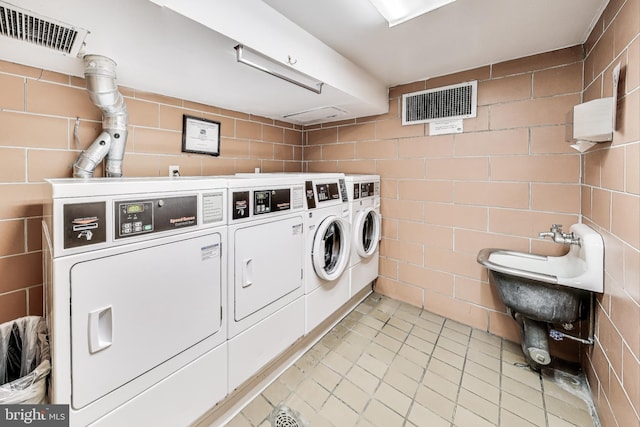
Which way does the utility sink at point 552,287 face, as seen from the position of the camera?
facing to the left of the viewer

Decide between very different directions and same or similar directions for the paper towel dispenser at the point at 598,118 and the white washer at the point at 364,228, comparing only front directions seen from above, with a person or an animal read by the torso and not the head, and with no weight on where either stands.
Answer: very different directions

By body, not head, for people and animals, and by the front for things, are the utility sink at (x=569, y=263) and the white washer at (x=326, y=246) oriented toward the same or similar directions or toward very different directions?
very different directions

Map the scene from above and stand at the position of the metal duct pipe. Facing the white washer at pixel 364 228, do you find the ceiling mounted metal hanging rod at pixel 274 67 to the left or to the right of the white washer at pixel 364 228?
right

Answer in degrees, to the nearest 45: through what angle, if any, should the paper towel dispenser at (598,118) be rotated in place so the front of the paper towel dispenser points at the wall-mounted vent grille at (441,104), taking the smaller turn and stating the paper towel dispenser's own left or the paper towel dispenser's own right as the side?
approximately 45° to the paper towel dispenser's own right

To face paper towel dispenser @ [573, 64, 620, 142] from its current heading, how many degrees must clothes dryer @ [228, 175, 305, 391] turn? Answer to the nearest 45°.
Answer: approximately 45° to its left

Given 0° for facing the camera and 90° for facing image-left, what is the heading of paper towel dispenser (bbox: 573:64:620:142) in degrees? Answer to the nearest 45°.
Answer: approximately 90°

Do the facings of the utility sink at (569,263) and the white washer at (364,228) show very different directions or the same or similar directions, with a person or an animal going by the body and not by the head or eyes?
very different directions

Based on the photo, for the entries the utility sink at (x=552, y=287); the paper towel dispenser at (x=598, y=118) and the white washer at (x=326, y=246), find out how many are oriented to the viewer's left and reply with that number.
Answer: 2

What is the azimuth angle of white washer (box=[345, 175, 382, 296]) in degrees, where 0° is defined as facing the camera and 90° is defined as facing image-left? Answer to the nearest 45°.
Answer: approximately 315°

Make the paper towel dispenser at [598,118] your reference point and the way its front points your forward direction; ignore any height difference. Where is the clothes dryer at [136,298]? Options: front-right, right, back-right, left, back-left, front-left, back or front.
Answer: front-left

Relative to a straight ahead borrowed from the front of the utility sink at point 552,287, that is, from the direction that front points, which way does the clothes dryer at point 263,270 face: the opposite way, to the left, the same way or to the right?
the opposite way

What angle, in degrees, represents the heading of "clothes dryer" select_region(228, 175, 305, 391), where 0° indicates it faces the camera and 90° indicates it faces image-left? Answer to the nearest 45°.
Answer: approximately 315°

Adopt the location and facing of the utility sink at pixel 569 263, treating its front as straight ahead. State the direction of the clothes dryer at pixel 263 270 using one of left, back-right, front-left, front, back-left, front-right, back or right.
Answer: front-left
